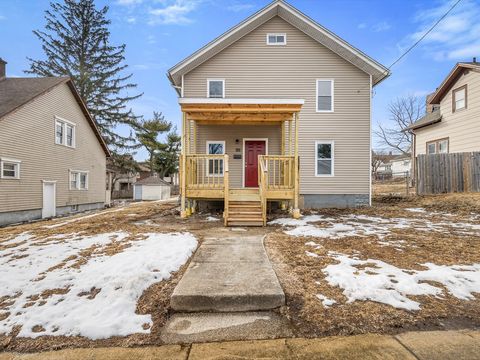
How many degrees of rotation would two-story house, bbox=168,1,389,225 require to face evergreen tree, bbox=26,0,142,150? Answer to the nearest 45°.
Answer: approximately 135° to its right

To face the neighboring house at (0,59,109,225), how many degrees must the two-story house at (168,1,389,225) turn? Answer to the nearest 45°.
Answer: approximately 90° to its right

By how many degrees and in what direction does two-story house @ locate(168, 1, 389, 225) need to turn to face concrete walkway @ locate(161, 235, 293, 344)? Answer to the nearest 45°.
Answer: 0° — it already faces it

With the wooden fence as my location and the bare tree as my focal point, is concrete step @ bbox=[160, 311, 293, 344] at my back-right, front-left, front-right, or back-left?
back-left

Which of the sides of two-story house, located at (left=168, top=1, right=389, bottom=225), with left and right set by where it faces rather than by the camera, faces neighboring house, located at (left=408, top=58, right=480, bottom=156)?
left

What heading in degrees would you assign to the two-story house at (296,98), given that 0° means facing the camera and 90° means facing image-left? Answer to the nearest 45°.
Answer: approximately 0°

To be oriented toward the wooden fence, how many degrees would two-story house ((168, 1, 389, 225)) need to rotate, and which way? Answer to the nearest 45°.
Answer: approximately 90° to its left

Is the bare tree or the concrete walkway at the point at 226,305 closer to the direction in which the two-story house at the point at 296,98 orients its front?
the concrete walkway

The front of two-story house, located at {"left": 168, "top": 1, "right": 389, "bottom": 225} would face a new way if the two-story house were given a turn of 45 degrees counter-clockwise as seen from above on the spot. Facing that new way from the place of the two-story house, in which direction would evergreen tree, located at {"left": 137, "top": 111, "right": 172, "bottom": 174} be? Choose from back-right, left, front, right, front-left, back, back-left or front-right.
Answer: back

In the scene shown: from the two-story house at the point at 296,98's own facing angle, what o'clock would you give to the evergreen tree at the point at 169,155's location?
The evergreen tree is roughly at 5 o'clock from the two-story house.

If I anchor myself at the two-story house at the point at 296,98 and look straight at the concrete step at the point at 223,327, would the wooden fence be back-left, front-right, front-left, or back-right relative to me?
back-left
